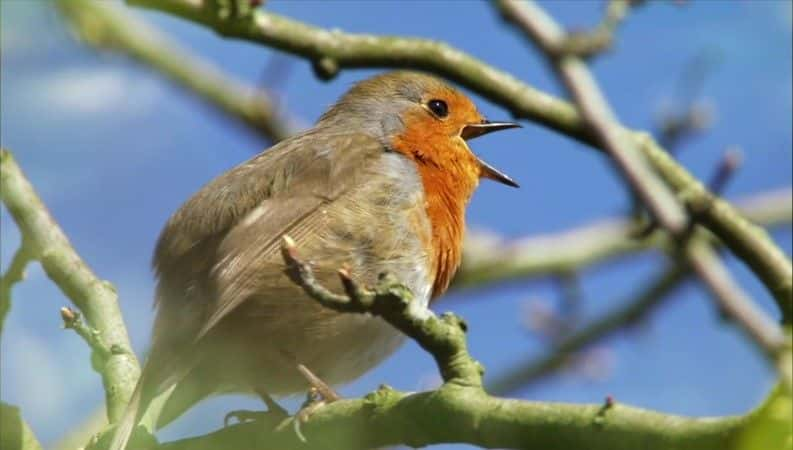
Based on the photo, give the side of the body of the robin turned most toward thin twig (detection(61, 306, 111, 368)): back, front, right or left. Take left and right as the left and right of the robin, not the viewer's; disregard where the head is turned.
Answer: back

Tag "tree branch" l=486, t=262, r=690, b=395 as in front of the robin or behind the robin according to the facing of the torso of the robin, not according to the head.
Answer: in front

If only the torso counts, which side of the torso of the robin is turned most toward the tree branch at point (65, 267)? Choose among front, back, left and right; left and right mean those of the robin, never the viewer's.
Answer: back

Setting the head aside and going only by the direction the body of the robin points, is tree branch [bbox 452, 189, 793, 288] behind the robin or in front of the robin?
in front

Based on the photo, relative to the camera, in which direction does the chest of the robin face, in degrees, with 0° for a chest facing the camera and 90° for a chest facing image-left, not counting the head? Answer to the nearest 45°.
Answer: approximately 270°
